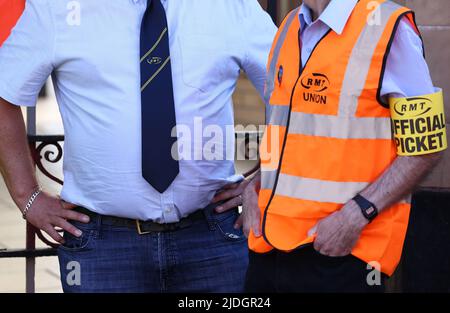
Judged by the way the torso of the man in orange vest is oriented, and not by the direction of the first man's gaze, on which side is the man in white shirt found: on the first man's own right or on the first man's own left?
on the first man's own right

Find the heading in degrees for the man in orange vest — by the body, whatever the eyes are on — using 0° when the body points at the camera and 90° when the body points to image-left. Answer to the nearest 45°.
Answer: approximately 45°

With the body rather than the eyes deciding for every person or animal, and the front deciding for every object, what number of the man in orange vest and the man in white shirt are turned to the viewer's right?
0

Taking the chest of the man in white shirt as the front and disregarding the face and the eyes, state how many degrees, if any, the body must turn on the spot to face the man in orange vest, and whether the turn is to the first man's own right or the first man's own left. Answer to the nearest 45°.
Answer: approximately 45° to the first man's own left

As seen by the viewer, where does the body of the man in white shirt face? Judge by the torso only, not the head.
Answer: toward the camera
